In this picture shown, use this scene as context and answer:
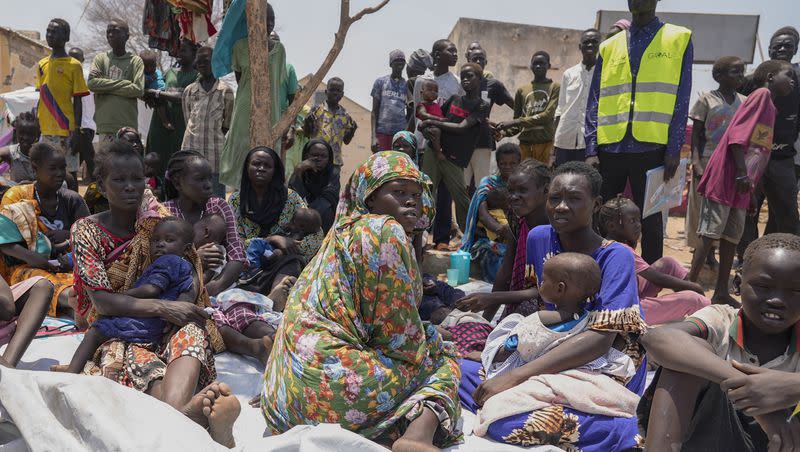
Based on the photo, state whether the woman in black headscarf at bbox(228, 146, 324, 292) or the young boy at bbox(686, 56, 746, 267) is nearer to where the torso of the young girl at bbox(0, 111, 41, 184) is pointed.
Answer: the woman in black headscarf

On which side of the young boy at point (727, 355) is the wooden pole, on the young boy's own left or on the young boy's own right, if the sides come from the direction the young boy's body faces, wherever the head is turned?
on the young boy's own right

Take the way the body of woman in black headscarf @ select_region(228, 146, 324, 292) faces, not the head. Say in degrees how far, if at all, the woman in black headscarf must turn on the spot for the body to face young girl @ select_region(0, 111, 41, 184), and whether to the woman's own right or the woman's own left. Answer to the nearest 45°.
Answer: approximately 135° to the woman's own right

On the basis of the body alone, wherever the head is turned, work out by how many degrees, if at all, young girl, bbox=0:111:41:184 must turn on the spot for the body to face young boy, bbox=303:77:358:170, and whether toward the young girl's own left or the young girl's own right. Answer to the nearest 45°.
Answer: approximately 90° to the young girl's own left

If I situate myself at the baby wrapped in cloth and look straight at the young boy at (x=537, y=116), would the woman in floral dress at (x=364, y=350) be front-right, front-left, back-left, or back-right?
back-left

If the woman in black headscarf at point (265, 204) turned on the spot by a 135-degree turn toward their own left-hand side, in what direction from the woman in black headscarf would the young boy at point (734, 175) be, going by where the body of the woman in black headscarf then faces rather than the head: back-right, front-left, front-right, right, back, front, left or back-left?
front-right
